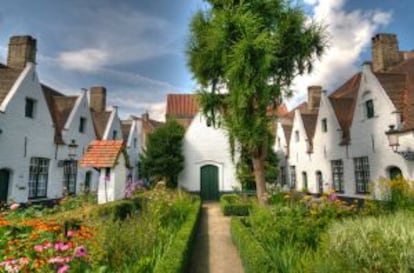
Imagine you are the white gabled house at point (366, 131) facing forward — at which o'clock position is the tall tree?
The tall tree is roughly at 12 o'clock from the white gabled house.

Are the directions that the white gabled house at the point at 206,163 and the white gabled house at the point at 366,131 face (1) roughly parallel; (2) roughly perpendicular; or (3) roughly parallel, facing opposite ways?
roughly perpendicular

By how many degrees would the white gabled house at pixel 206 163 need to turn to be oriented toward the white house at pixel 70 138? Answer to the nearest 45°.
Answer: approximately 45° to its right

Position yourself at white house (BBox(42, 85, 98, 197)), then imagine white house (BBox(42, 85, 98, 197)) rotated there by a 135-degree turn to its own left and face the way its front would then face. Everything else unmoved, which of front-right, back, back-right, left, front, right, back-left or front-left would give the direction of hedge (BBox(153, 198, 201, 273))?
back

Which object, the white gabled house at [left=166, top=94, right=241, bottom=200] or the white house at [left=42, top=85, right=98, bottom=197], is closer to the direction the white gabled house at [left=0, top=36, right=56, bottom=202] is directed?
the white gabled house

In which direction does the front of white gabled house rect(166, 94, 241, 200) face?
toward the camera

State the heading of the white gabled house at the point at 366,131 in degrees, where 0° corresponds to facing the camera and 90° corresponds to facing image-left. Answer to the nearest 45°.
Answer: approximately 45°

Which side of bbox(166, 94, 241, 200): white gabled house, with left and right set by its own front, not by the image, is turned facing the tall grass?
front

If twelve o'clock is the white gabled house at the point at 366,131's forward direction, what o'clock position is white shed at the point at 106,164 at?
The white shed is roughly at 12 o'clock from the white gabled house.

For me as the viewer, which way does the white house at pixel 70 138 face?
facing the viewer and to the right of the viewer

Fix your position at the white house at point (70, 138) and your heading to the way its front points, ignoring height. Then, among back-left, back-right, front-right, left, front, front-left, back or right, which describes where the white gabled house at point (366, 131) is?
front

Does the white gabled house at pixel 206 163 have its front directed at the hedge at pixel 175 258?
yes

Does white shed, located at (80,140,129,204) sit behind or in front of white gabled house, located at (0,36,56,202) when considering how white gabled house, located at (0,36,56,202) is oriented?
in front

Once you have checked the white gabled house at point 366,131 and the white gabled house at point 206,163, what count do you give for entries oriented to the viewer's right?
0

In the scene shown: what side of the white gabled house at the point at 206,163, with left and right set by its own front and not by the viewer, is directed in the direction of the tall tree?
front

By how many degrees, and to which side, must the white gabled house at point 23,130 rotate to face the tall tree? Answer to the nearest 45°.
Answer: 0° — it already faces it
